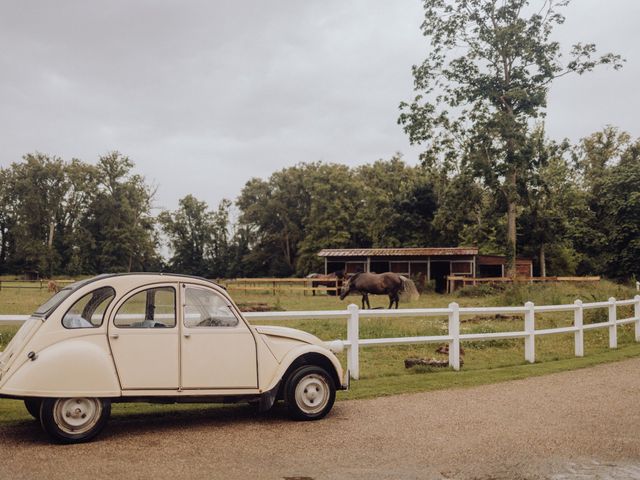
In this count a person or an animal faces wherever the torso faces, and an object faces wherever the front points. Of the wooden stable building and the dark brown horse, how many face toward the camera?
1

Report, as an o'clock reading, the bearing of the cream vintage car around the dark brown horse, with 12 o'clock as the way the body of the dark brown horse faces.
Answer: The cream vintage car is roughly at 9 o'clock from the dark brown horse.

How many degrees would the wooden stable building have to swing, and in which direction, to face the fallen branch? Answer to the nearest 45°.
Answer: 0° — it already faces it

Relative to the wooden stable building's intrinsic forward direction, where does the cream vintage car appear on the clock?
The cream vintage car is roughly at 12 o'clock from the wooden stable building.

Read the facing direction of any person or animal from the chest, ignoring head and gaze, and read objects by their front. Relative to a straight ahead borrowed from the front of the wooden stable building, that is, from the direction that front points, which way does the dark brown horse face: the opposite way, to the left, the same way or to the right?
to the right

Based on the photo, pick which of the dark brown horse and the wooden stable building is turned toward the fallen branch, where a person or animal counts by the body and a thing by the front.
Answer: the wooden stable building

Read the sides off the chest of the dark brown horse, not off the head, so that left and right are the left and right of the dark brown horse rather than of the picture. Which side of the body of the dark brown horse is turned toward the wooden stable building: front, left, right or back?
right

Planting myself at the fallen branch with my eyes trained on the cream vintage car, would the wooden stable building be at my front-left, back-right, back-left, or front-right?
back-right

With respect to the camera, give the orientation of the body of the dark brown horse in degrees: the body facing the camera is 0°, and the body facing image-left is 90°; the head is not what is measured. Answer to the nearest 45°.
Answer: approximately 90°

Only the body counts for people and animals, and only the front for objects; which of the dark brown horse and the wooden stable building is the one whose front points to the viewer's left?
the dark brown horse

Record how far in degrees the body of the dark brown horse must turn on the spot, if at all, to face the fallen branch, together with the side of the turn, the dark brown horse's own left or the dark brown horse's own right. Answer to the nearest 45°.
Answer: approximately 90° to the dark brown horse's own left
